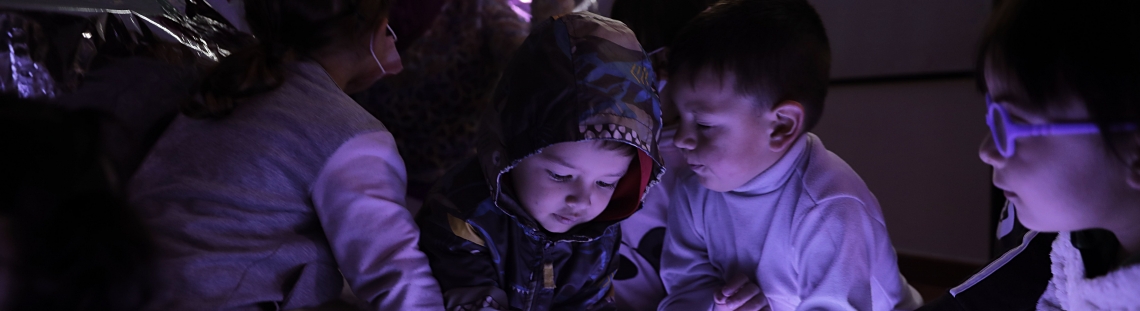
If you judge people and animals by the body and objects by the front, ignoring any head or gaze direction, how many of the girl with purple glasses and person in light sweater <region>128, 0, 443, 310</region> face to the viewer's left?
1

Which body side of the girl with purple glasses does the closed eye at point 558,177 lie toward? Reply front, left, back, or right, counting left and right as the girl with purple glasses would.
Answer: front

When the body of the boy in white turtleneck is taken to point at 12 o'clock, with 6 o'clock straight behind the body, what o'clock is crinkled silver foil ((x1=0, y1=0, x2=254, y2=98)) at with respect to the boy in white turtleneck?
The crinkled silver foil is roughly at 1 o'clock from the boy in white turtleneck.

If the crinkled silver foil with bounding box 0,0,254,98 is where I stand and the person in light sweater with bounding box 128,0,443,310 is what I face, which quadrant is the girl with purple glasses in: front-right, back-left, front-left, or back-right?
front-left

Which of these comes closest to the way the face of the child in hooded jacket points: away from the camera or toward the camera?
toward the camera

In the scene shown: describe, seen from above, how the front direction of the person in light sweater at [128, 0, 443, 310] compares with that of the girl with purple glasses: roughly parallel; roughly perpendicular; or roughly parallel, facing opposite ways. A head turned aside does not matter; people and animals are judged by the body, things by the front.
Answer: roughly perpendicular

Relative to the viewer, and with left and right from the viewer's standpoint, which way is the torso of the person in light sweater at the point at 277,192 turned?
facing away from the viewer and to the right of the viewer

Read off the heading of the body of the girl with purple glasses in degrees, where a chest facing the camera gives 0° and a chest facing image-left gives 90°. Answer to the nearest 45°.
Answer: approximately 90°

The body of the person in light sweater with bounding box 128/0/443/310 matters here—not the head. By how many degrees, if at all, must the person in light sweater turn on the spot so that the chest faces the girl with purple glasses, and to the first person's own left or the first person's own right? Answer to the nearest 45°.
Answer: approximately 90° to the first person's own right

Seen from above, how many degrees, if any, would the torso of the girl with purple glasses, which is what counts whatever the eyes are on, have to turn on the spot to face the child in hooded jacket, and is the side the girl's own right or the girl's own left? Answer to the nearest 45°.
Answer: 0° — they already face them

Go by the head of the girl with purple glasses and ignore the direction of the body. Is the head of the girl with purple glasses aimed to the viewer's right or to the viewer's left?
to the viewer's left

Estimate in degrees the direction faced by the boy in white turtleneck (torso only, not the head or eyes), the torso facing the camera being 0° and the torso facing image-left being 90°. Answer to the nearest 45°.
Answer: approximately 45°

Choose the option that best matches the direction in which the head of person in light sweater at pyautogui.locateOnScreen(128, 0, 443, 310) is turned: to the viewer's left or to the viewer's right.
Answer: to the viewer's right

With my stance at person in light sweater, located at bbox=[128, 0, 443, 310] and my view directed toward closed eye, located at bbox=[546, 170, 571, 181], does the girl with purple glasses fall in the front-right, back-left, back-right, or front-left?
front-right
